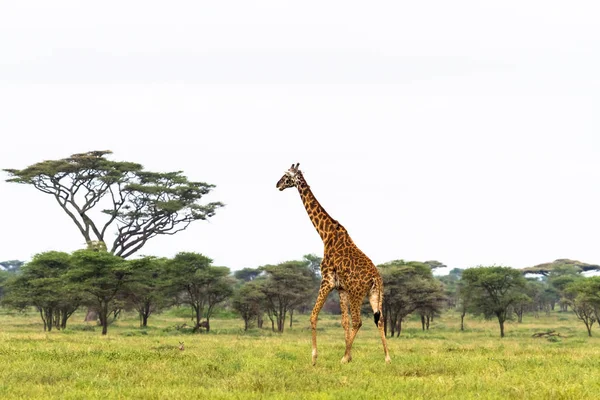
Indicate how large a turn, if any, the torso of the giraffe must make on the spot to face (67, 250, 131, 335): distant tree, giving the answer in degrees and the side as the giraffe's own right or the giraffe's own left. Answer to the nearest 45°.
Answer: approximately 45° to the giraffe's own right

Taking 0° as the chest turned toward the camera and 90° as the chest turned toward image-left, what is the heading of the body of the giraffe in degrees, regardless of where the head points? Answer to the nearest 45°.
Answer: approximately 90°
